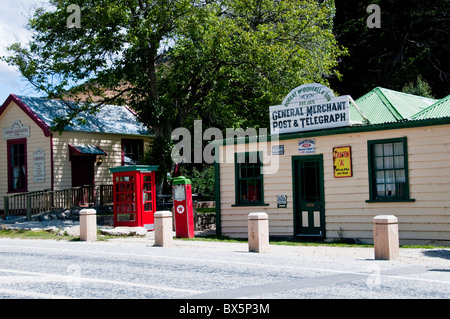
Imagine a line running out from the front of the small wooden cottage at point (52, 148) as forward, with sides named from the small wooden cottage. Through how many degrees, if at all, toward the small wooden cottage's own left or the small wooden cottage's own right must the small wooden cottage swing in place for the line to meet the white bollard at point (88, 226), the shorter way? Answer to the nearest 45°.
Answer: approximately 45° to the small wooden cottage's own right

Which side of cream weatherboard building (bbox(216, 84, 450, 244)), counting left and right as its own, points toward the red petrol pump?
right

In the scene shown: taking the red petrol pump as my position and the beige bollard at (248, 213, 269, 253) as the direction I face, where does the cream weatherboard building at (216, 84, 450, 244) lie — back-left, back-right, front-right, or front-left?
front-left

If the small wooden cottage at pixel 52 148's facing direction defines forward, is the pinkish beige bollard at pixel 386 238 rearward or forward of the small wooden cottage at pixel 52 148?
forward

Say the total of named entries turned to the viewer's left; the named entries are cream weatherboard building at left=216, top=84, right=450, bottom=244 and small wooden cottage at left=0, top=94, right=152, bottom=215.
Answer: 0

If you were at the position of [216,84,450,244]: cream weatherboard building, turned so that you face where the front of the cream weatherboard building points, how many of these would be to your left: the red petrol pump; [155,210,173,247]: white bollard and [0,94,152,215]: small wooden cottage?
0

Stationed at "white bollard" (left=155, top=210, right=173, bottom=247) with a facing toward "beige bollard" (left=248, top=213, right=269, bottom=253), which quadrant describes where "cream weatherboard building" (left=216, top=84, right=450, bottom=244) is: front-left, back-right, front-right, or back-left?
front-left

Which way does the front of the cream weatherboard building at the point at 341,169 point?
toward the camera

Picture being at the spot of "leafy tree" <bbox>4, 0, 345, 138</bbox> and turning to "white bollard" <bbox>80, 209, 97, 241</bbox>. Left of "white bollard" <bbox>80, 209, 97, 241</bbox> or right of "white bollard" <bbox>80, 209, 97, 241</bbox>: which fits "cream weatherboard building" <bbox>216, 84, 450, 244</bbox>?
left

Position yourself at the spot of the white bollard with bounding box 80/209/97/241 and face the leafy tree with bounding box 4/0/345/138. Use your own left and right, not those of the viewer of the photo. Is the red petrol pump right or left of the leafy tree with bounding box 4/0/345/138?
right

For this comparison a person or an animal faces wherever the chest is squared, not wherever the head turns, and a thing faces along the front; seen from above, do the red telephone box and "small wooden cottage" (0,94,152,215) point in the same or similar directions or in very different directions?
same or similar directions

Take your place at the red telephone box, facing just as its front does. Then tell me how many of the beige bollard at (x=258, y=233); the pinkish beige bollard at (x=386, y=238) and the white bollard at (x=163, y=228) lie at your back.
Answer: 0

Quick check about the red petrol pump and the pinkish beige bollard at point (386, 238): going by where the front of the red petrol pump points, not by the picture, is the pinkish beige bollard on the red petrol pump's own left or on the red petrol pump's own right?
on the red petrol pump's own left

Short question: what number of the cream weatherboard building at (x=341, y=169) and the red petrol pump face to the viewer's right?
0

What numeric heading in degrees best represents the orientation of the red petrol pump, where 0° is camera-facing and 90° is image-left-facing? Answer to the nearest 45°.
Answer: approximately 45°

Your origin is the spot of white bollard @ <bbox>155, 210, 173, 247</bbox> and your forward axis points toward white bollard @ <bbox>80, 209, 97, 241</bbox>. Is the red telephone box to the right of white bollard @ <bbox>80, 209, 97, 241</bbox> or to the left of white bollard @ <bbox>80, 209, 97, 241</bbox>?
right

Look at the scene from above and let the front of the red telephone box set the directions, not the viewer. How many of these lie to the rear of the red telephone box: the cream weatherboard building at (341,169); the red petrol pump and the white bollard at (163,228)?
0
